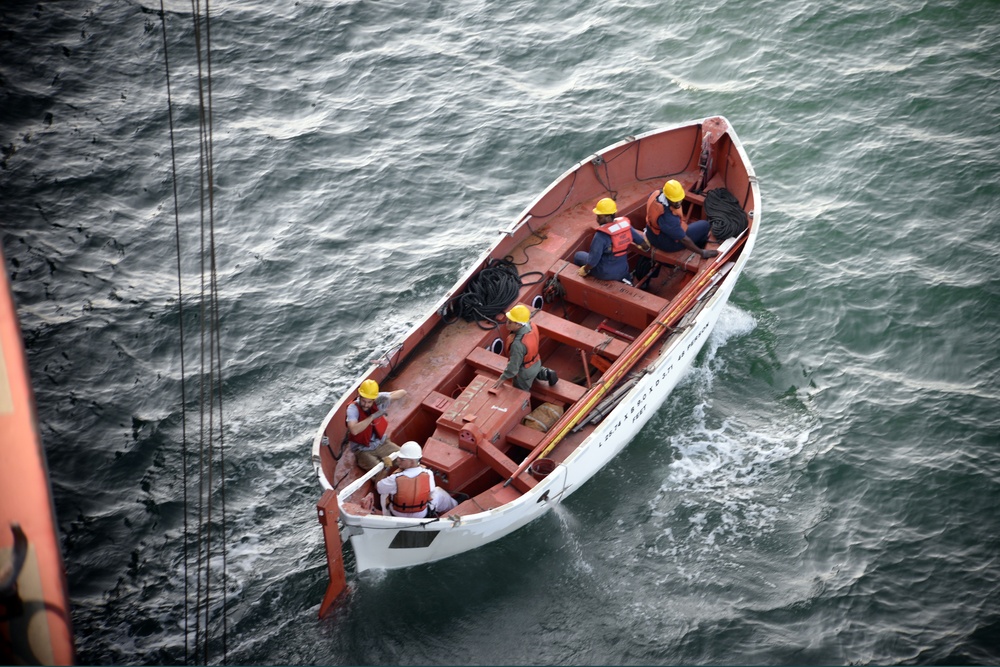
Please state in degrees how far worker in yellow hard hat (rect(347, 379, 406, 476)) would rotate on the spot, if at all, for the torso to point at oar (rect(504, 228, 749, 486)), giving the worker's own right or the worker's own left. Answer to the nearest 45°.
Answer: approximately 45° to the worker's own left

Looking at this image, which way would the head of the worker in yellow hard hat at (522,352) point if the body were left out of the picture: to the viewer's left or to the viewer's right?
to the viewer's left

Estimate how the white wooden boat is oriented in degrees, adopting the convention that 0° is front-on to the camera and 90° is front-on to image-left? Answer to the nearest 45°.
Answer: approximately 225°

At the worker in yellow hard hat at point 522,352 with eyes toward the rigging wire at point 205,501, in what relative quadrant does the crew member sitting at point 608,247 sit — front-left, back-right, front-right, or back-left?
back-right

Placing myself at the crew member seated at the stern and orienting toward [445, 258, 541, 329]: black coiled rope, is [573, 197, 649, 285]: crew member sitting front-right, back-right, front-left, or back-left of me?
front-right

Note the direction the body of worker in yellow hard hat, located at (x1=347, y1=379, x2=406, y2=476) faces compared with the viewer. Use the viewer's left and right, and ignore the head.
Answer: facing the viewer and to the right of the viewer

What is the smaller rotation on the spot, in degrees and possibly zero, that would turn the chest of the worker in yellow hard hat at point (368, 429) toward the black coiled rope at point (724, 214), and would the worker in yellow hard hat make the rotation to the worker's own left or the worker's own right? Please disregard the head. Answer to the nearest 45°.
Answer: approximately 90° to the worker's own left
